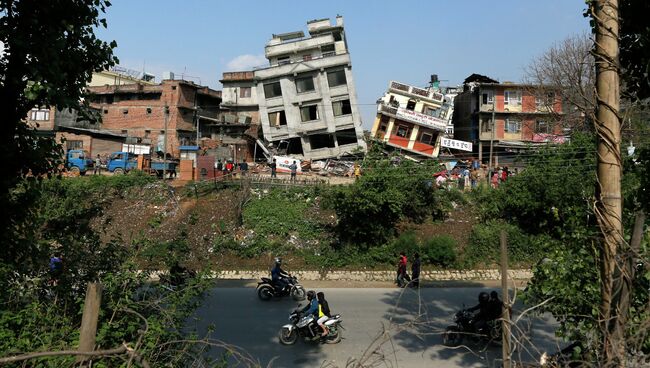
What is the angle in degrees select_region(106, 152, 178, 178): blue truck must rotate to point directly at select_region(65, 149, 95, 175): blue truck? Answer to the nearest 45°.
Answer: approximately 45° to its right

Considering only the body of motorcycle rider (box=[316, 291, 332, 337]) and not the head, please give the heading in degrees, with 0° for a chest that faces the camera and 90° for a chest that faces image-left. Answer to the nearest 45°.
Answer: approximately 90°

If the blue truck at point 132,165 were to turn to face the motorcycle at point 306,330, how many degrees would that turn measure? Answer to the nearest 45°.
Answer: approximately 90° to its left

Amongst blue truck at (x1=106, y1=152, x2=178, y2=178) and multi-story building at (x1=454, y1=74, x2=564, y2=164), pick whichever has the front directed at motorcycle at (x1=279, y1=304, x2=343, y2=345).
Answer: the multi-story building

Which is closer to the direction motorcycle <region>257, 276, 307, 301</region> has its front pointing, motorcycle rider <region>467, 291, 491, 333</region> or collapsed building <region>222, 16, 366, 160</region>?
the motorcycle rider

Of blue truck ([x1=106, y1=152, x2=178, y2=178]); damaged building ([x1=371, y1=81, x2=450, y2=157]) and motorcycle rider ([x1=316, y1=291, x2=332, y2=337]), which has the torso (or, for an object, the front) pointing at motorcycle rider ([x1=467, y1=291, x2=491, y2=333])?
the damaged building

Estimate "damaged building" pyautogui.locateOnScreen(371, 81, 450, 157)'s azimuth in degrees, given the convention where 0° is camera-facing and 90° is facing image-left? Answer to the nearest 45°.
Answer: approximately 0°

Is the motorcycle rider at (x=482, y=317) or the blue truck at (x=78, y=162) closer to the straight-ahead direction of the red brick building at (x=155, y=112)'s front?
the motorcycle rider

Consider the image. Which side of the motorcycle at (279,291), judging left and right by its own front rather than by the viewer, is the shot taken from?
right

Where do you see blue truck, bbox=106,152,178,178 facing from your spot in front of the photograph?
facing to the left of the viewer

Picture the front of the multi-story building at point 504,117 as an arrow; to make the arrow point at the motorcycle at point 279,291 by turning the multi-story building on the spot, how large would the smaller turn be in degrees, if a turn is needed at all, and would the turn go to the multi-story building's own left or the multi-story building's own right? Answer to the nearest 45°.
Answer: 0° — it already faces it
